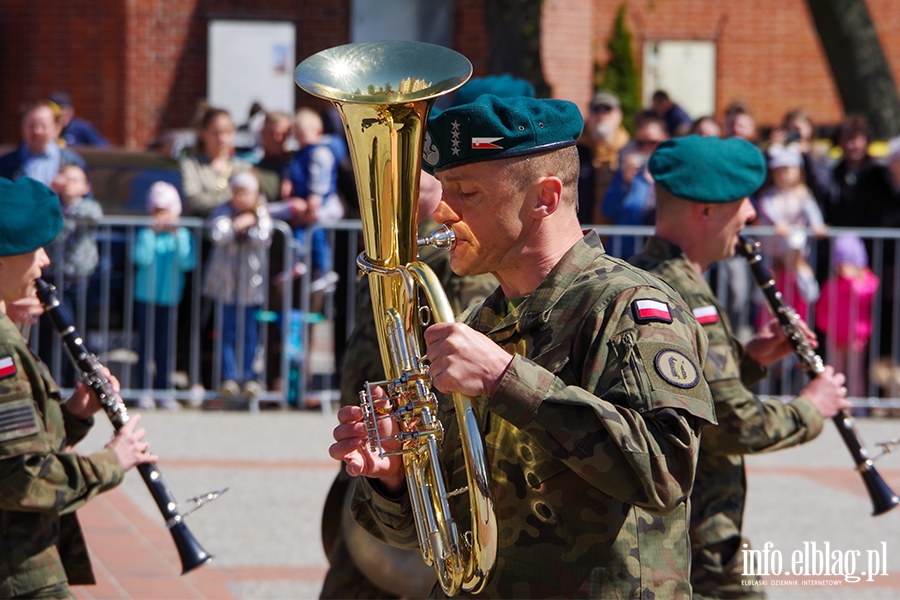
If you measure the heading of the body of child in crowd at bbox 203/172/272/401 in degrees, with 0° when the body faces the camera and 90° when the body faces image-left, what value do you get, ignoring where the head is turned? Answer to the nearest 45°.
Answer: approximately 0°

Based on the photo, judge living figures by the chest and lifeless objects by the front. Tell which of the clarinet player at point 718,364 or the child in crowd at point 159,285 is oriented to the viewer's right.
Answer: the clarinet player

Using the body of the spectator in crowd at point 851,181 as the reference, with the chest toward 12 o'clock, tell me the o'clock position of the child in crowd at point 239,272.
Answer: The child in crowd is roughly at 2 o'clock from the spectator in crowd.

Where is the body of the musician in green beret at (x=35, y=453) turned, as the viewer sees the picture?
to the viewer's right

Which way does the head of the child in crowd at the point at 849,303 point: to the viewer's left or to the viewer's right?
to the viewer's left

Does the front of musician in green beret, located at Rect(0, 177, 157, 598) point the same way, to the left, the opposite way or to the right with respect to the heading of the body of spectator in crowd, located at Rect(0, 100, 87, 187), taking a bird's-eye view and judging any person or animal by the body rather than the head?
to the left
